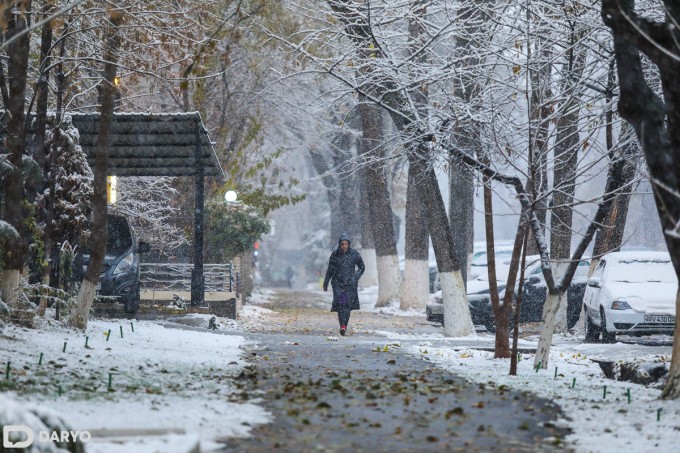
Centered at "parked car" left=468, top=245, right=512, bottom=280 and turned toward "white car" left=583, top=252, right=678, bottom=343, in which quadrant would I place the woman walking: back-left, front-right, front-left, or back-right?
front-right

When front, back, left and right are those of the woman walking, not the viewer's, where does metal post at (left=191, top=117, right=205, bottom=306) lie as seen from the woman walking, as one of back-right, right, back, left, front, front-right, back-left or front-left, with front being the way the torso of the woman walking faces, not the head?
back-right

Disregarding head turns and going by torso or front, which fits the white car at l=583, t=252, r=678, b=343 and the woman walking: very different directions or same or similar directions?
same or similar directions

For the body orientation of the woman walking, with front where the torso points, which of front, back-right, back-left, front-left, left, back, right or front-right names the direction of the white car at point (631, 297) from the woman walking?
left

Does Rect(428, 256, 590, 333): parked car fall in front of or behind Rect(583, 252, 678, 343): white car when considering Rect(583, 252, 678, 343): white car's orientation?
behind

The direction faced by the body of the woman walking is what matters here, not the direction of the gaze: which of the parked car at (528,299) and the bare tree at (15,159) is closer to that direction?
the bare tree

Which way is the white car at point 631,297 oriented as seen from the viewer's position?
toward the camera

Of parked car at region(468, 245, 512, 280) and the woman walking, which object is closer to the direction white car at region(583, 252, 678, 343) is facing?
the woman walking

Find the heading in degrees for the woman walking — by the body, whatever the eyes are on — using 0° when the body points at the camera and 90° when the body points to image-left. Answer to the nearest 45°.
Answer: approximately 0°

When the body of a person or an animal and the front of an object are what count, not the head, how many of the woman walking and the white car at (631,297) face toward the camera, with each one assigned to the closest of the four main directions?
2

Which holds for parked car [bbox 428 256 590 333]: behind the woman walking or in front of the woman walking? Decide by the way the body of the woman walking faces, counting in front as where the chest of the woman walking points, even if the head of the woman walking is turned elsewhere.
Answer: behind

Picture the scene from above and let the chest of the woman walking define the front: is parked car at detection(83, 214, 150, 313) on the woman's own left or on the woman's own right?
on the woman's own right

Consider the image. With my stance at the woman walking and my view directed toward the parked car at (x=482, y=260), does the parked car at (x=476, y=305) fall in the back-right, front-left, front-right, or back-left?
front-right

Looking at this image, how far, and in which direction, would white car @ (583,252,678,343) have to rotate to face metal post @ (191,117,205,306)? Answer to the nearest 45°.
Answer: approximately 90° to its right
